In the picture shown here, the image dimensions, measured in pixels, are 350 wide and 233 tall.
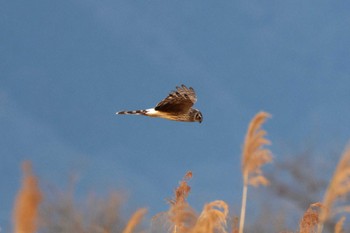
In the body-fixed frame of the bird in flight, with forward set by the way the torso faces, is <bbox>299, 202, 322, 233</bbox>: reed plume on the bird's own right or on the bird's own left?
on the bird's own right

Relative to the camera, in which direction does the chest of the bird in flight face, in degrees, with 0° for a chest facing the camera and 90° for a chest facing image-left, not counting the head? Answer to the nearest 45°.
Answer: approximately 270°
